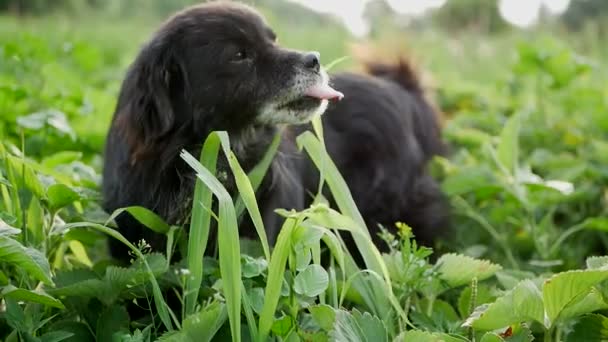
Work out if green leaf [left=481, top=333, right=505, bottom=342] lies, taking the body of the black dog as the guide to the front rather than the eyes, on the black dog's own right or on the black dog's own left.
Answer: on the black dog's own left

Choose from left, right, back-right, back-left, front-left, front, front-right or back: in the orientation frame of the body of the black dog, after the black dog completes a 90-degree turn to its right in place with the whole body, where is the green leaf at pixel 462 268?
back

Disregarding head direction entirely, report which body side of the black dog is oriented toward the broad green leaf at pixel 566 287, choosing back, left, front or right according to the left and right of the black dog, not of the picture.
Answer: left

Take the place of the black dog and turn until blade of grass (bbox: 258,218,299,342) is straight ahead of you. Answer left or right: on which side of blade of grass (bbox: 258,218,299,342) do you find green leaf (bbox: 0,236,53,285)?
right

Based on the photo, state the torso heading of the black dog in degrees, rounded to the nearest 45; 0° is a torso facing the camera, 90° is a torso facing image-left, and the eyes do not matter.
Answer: approximately 45°

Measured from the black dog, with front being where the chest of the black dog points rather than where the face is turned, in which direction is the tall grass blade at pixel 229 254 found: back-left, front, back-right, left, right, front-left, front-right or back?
front-left

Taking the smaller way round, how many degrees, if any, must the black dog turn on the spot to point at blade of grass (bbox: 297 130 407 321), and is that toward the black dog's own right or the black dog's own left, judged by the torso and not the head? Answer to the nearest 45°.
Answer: approximately 90° to the black dog's own left

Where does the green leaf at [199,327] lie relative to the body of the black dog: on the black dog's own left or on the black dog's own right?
on the black dog's own left

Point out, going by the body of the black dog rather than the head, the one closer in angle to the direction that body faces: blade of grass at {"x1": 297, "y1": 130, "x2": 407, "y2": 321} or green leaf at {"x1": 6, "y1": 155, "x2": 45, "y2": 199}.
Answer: the green leaf

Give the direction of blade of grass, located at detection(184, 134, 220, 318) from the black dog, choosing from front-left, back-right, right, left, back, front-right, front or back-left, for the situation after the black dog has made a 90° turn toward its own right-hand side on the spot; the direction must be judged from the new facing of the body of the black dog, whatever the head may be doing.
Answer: back-left

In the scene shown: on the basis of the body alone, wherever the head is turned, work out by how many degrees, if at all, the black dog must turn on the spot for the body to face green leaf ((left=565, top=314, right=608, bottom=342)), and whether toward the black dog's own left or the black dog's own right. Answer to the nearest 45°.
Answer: approximately 90° to the black dog's own left

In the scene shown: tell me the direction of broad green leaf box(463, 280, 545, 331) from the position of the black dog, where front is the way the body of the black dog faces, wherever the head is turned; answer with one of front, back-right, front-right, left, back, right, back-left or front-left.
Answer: left

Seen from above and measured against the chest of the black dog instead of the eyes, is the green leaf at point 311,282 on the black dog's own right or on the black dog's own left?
on the black dog's own left
